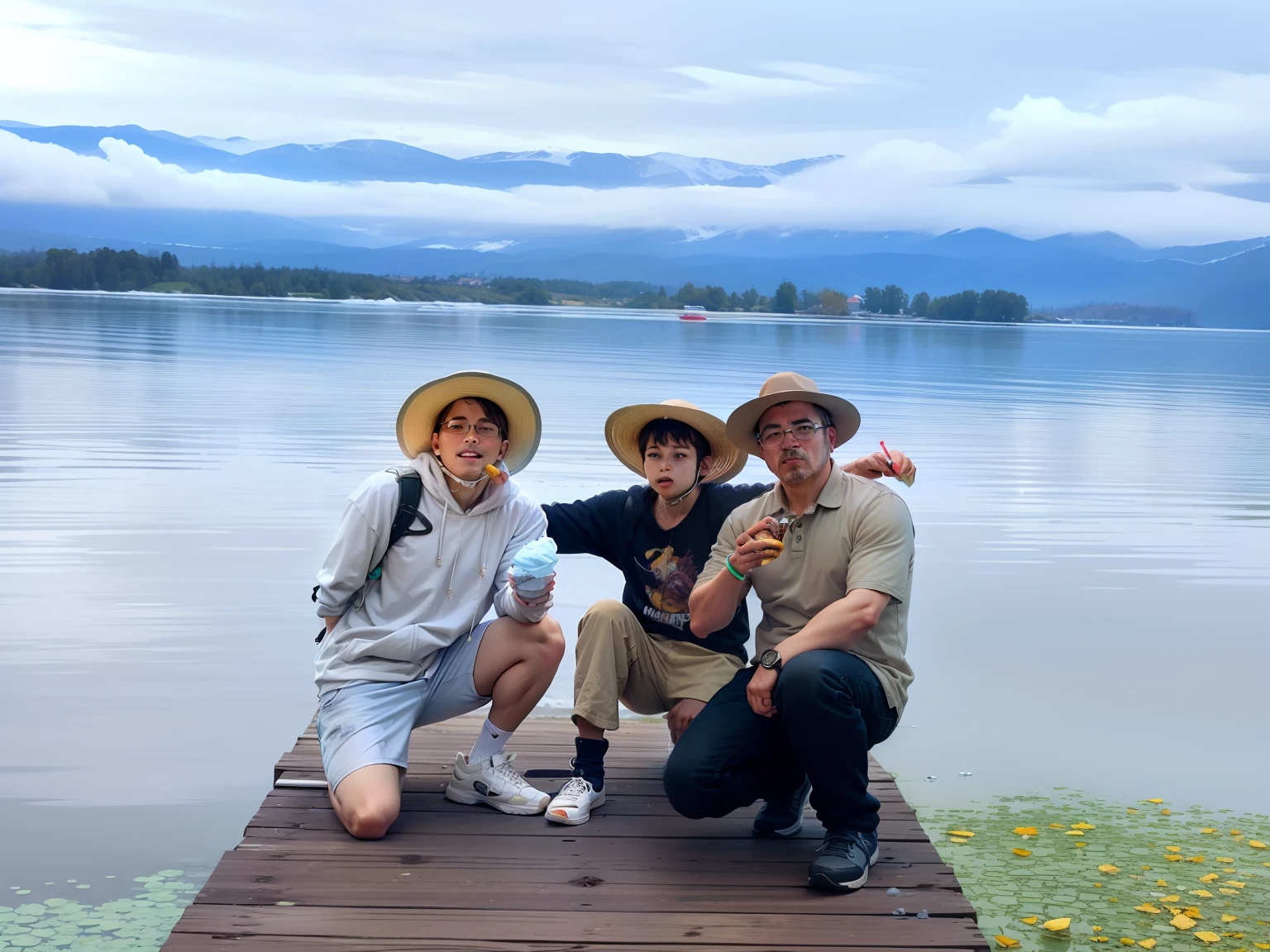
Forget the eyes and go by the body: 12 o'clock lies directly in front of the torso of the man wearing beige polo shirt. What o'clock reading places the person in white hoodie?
The person in white hoodie is roughly at 2 o'clock from the man wearing beige polo shirt.

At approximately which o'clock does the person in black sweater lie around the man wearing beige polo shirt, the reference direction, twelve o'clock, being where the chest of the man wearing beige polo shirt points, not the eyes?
The person in black sweater is roughly at 3 o'clock from the man wearing beige polo shirt.

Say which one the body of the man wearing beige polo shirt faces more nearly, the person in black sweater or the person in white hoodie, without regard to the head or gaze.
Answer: the person in white hoodie

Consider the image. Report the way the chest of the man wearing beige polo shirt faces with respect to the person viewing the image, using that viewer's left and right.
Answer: facing the viewer and to the left of the viewer

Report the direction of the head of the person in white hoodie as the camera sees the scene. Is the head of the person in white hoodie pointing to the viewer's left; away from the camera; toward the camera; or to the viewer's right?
toward the camera

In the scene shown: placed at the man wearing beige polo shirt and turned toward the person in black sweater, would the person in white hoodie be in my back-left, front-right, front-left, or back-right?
front-left
